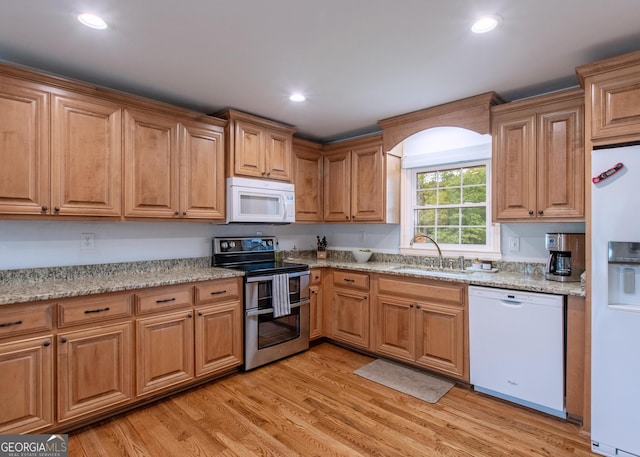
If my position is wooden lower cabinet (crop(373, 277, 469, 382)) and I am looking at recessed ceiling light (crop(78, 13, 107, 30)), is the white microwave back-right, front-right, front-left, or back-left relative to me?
front-right

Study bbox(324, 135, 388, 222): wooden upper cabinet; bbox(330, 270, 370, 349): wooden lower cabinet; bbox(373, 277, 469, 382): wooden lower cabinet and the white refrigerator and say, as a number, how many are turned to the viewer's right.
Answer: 0

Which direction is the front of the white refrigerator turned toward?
toward the camera

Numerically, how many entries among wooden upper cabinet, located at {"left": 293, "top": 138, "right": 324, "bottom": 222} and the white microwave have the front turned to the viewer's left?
0

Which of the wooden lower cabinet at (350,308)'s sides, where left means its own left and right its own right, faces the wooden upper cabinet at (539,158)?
left

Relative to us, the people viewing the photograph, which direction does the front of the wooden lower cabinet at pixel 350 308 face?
facing the viewer and to the left of the viewer

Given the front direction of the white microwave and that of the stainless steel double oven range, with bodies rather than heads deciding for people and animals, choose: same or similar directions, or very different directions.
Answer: same or similar directions

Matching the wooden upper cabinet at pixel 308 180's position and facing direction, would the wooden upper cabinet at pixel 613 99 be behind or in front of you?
in front

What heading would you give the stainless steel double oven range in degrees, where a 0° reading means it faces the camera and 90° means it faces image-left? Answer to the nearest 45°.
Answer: approximately 315°

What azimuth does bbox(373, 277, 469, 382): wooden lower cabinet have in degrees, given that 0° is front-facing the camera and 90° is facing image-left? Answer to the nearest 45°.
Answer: approximately 45°

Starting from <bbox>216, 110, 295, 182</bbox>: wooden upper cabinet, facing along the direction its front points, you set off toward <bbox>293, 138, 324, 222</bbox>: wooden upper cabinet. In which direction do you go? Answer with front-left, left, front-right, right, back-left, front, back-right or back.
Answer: left

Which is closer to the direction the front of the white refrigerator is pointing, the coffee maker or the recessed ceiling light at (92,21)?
the recessed ceiling light

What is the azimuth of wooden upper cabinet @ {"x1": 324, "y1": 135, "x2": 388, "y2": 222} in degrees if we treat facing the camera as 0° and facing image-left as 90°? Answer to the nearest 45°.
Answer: approximately 45°
